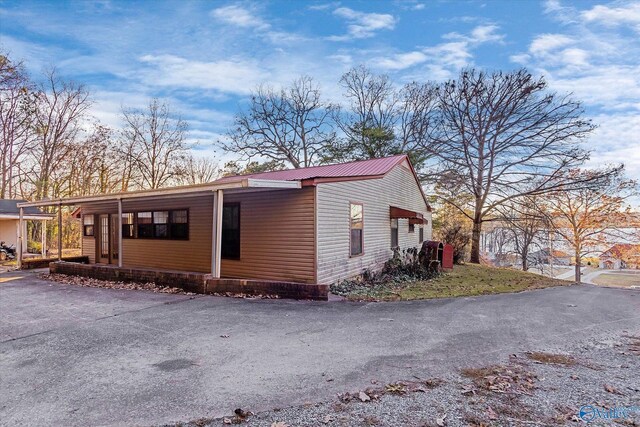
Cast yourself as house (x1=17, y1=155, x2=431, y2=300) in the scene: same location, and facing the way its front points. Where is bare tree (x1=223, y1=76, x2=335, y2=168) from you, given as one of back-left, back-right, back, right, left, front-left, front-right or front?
back-right

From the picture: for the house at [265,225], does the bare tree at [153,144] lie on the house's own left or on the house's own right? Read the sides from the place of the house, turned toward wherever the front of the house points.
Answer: on the house's own right

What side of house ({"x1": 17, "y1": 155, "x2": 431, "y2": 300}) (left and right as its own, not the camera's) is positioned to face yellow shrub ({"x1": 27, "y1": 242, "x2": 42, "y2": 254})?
right

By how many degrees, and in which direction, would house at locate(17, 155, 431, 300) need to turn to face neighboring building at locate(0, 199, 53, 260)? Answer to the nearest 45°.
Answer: approximately 90° to its right

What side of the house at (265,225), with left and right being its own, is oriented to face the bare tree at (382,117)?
back

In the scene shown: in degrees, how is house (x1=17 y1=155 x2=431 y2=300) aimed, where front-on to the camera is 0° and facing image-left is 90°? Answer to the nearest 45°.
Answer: approximately 45°

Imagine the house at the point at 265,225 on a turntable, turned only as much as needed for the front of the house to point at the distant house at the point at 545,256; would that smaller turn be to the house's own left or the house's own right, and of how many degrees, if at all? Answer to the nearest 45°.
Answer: approximately 180°

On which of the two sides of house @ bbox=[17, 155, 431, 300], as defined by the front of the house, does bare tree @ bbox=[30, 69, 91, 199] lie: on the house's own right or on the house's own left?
on the house's own right

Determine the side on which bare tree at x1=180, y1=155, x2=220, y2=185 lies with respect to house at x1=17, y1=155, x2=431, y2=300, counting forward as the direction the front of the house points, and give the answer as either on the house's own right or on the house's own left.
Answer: on the house's own right
